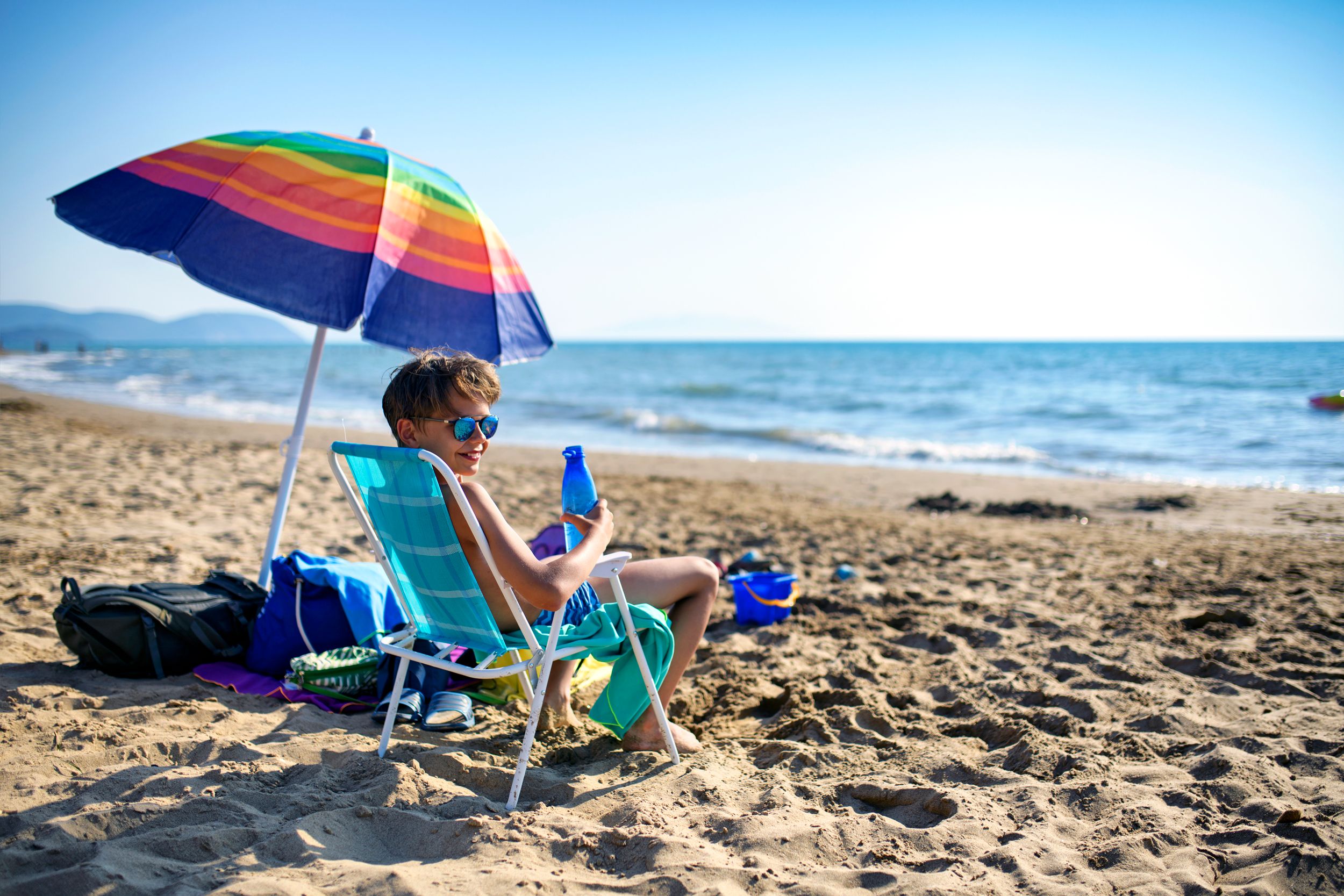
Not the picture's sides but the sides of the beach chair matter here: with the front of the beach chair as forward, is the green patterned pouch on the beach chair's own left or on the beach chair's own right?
on the beach chair's own left

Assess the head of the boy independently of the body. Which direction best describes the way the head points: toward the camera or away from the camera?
toward the camera

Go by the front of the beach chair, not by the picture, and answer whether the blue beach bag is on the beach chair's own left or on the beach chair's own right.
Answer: on the beach chair's own left

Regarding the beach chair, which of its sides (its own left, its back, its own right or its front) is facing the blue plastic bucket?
front

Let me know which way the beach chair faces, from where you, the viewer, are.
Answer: facing away from the viewer and to the right of the viewer
